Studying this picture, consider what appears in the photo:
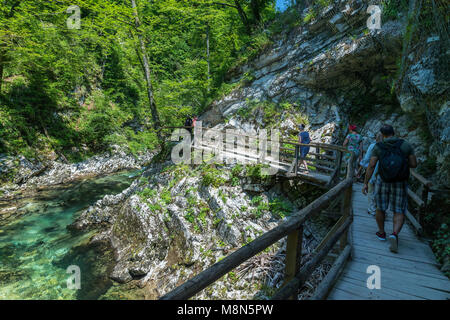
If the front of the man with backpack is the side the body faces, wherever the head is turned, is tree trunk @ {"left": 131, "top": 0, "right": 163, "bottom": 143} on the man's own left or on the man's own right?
on the man's own left

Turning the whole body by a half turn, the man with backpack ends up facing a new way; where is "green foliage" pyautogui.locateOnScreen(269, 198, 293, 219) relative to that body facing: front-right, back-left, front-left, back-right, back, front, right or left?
back-right

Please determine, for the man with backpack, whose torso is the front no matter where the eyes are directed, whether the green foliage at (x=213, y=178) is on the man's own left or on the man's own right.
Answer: on the man's own left

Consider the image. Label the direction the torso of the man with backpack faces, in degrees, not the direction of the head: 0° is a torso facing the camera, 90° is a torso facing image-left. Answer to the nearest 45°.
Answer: approximately 180°

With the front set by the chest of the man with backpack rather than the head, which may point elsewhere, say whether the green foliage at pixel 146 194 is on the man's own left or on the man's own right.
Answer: on the man's own left
